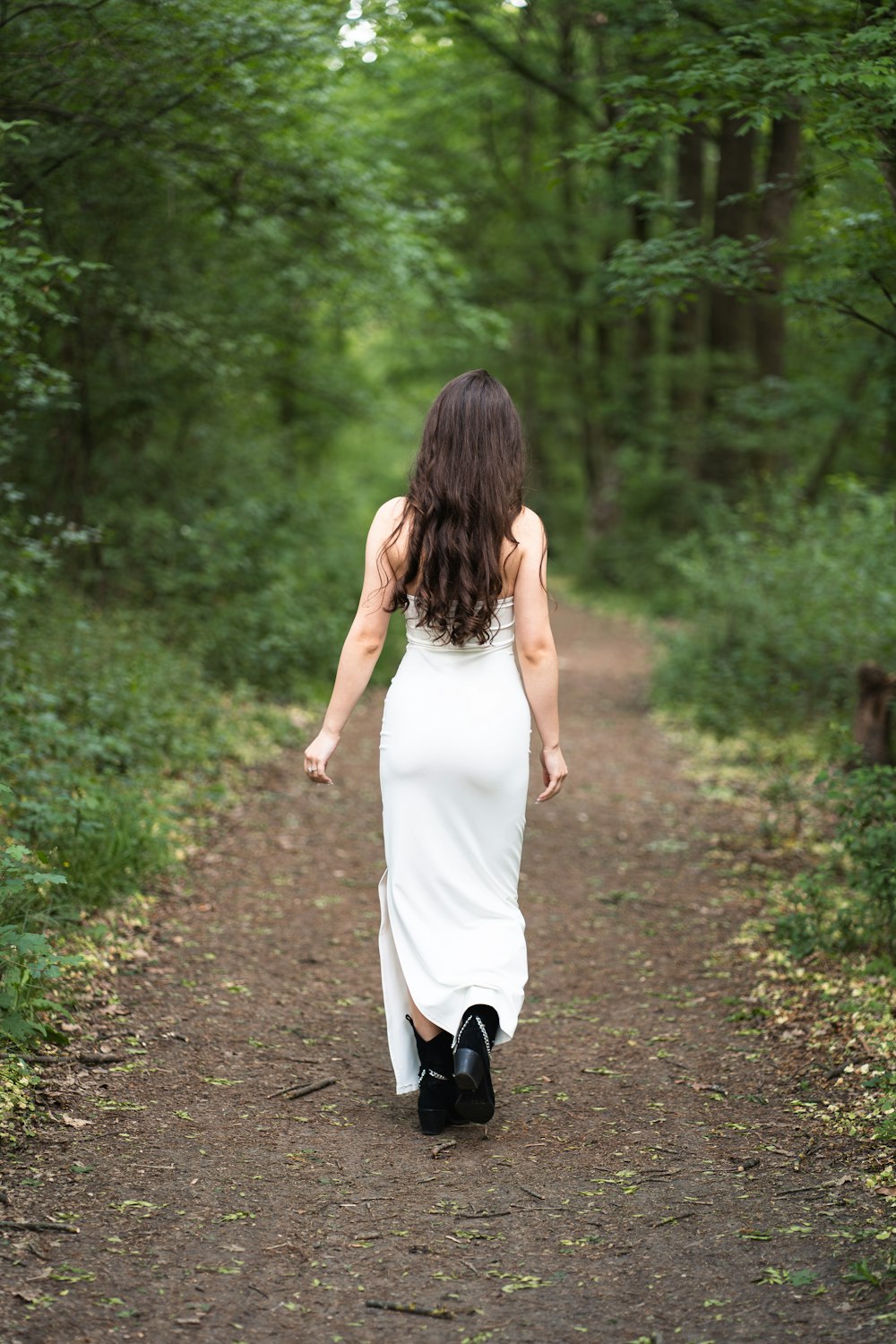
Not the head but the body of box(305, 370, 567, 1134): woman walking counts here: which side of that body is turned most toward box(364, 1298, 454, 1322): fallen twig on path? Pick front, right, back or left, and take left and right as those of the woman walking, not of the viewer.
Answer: back

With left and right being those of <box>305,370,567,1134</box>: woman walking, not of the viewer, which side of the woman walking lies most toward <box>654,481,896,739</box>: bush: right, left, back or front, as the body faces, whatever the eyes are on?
front

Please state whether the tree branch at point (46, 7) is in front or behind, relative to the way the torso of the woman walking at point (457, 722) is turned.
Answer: in front

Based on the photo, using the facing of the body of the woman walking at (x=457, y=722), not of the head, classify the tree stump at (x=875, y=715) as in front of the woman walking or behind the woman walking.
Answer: in front

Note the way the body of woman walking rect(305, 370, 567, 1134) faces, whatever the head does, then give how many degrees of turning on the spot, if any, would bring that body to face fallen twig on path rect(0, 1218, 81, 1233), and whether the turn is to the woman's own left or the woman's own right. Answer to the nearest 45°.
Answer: approximately 135° to the woman's own left

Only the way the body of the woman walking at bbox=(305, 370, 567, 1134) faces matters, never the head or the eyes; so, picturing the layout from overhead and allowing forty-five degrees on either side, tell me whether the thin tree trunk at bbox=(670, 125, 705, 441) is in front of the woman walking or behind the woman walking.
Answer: in front

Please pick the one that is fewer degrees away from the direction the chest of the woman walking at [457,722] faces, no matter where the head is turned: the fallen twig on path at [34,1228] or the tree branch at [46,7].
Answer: the tree branch

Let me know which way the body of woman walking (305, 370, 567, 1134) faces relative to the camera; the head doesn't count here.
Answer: away from the camera

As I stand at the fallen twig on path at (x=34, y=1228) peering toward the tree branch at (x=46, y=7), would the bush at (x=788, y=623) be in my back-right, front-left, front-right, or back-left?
front-right

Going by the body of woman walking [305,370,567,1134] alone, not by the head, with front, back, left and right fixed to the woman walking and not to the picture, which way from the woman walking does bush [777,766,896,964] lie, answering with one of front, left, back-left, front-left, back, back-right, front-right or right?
front-right
